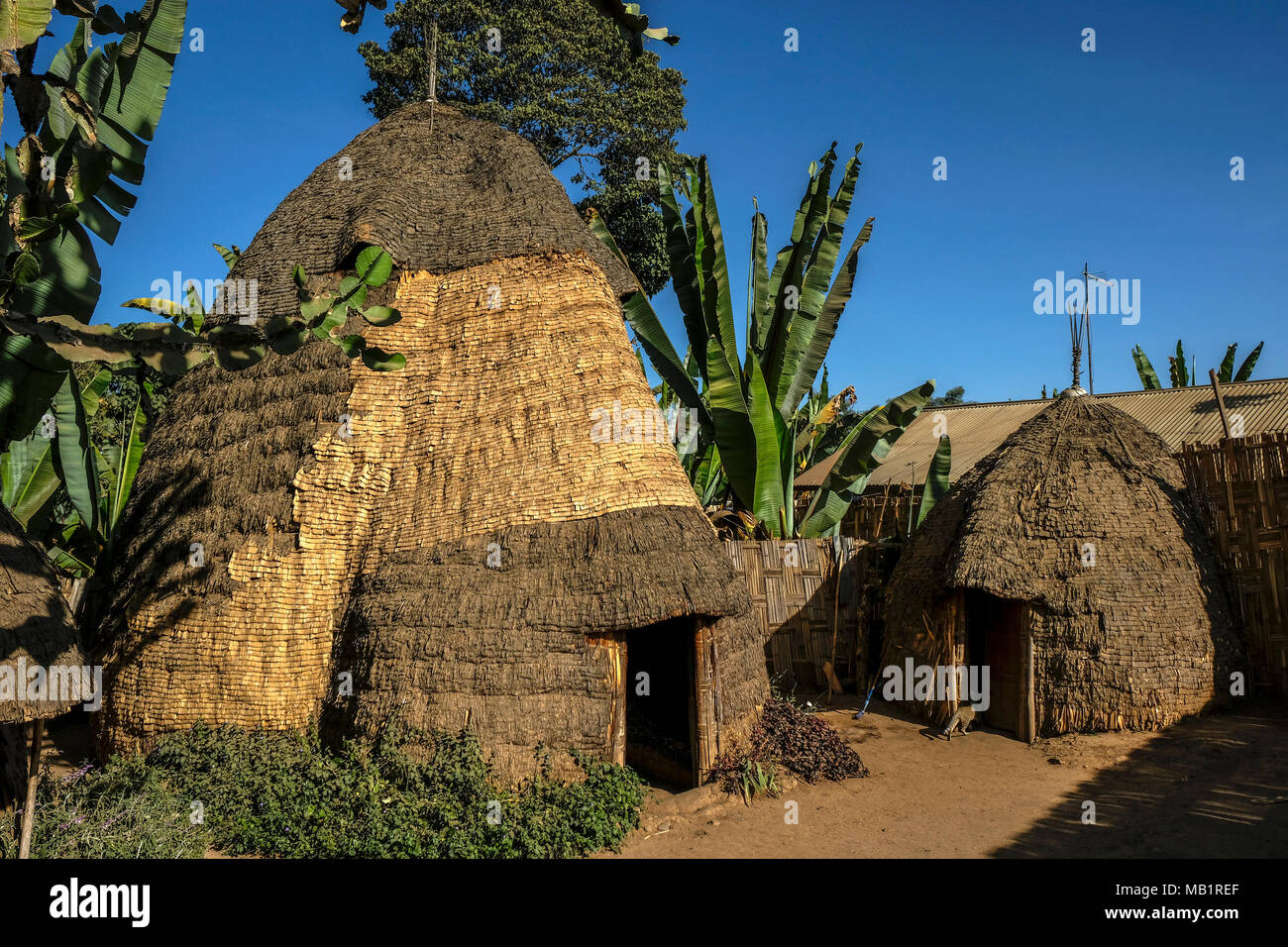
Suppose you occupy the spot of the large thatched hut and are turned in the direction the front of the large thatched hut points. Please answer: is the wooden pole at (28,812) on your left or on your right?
on your right

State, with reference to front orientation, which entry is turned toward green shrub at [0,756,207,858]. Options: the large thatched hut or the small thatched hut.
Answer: the small thatched hut

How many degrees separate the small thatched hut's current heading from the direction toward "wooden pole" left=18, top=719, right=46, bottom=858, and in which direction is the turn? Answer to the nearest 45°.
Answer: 0° — it already faces it

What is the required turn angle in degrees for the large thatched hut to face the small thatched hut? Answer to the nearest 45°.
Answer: approximately 45° to its left

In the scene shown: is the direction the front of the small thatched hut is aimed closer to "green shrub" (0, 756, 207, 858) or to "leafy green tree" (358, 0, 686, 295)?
the green shrub

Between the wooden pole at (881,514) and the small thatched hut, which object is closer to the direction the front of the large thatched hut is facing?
the small thatched hut

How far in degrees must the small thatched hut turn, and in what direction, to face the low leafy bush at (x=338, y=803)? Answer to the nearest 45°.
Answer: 0° — it already faces it

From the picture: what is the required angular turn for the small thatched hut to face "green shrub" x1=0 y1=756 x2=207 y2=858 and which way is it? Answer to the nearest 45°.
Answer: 0° — it already faces it

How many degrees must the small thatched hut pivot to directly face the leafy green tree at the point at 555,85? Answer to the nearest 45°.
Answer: approximately 90° to its right

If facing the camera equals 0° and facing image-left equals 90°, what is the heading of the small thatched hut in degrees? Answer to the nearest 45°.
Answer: approximately 45°
